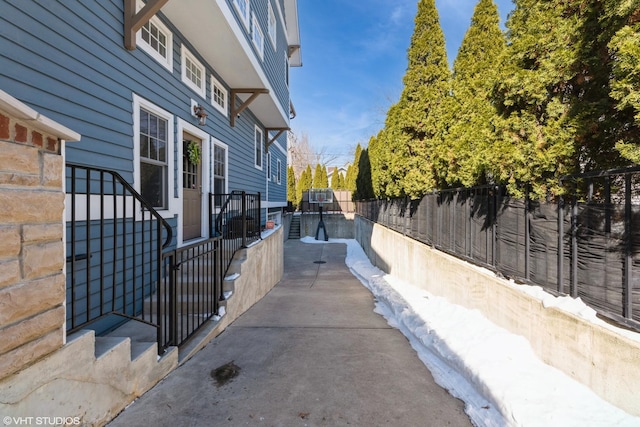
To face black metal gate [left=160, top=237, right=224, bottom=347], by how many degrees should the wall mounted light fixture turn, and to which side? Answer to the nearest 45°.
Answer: approximately 45° to its right

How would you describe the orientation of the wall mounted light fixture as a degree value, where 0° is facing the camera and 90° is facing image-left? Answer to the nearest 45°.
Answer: approximately 315°

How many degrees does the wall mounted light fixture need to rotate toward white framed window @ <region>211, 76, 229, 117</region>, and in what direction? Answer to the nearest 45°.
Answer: approximately 135° to its left

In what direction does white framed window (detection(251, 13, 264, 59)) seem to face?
to the viewer's right

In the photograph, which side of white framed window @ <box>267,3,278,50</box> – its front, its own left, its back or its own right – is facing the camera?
right

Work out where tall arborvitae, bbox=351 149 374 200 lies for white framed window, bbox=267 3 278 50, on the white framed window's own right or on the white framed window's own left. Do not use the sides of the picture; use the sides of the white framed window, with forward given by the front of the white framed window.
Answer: on the white framed window's own left

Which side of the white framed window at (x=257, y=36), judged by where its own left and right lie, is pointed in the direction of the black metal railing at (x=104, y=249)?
right

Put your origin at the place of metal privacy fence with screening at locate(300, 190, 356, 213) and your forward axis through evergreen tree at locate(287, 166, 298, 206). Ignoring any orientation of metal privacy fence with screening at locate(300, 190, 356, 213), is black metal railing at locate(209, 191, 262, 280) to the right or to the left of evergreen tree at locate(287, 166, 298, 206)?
left

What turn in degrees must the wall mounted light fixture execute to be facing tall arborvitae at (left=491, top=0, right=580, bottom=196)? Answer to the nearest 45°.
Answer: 0° — it already faces it

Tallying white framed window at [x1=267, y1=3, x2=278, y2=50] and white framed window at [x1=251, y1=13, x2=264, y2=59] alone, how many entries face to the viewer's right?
2

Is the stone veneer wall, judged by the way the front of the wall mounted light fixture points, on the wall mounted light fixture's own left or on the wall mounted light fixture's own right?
on the wall mounted light fixture's own right
